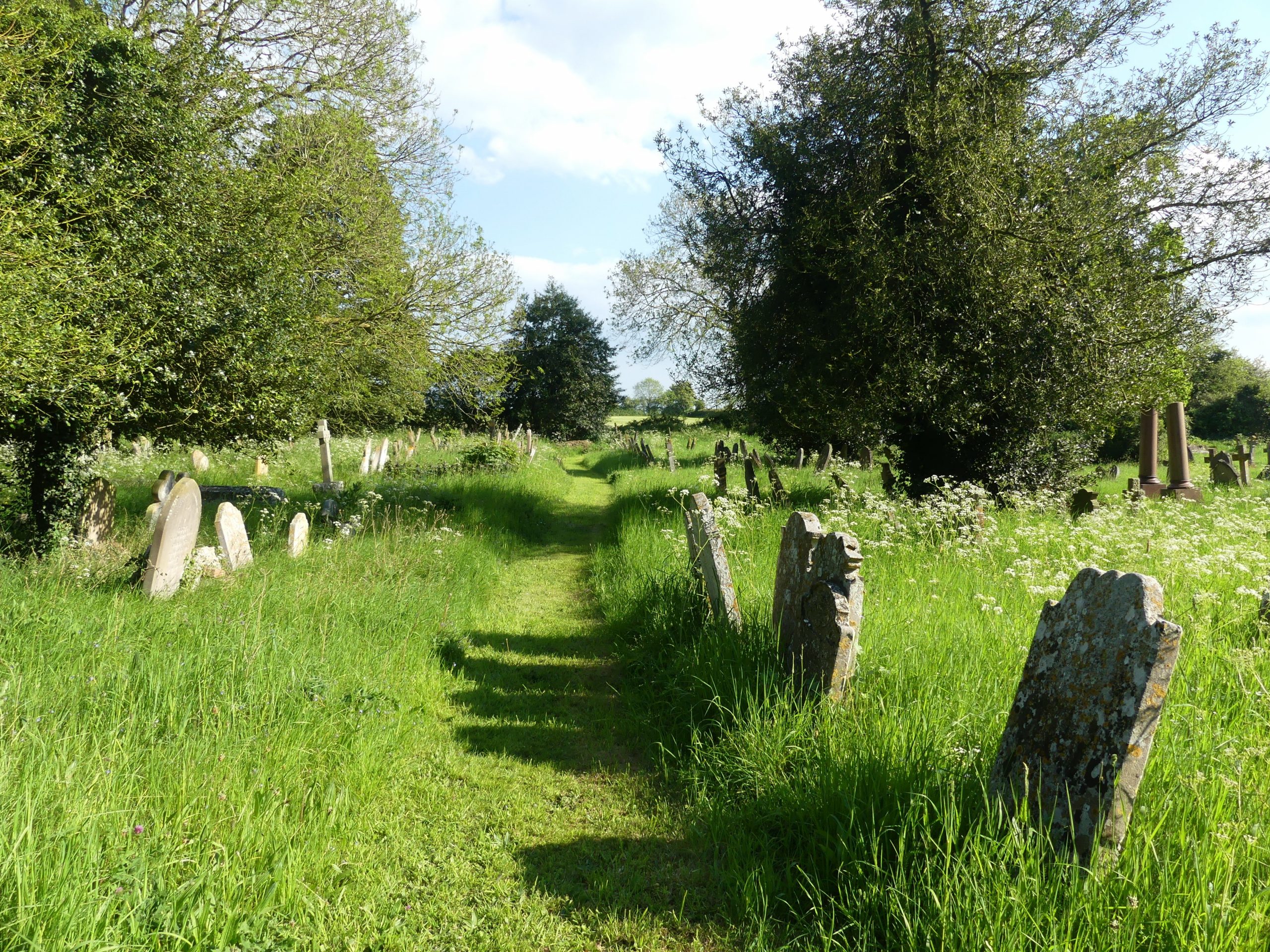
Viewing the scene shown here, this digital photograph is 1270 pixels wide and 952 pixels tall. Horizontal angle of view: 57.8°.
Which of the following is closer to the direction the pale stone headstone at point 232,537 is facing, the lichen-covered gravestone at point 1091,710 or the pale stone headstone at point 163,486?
the lichen-covered gravestone

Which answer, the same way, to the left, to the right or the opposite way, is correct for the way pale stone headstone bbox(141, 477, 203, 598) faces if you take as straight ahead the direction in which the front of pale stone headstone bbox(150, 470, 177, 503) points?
the same way

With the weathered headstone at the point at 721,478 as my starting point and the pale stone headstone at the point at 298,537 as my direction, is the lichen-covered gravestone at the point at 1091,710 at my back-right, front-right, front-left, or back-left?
front-left

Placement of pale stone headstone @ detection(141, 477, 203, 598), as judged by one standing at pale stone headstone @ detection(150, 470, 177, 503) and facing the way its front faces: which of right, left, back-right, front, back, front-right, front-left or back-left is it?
front-right

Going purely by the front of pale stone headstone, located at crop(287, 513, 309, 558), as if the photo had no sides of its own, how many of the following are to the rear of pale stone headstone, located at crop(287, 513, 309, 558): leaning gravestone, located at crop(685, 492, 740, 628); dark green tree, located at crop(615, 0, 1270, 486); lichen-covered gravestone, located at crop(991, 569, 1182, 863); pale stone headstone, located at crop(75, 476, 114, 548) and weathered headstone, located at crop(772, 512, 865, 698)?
1

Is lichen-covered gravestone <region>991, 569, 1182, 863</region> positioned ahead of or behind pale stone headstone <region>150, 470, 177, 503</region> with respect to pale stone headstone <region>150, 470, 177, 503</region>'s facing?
ahead

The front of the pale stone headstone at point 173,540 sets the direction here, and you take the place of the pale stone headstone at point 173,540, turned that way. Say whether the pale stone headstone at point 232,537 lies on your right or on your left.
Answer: on your left

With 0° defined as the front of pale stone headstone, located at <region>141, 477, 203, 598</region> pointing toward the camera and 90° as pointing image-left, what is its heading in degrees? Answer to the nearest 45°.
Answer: approximately 315°

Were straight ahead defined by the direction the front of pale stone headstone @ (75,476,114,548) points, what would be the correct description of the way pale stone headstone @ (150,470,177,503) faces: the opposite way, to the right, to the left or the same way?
the same way

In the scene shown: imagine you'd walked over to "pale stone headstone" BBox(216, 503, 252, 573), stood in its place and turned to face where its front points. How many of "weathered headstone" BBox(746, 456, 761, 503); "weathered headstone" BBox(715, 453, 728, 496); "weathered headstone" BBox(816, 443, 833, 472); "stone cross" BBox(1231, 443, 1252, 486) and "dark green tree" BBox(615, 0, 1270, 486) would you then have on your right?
0

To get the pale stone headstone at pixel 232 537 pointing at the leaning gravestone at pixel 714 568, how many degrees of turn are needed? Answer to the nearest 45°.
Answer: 0° — it already faces it

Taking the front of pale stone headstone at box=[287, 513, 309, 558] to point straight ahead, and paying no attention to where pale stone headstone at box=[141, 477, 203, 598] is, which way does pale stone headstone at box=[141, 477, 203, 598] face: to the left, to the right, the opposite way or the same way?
the same way

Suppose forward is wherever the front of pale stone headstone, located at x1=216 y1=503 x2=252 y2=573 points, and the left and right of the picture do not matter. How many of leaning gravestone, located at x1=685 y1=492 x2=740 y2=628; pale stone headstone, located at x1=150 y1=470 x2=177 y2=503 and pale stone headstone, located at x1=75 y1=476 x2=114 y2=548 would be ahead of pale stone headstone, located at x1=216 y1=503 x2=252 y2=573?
1
